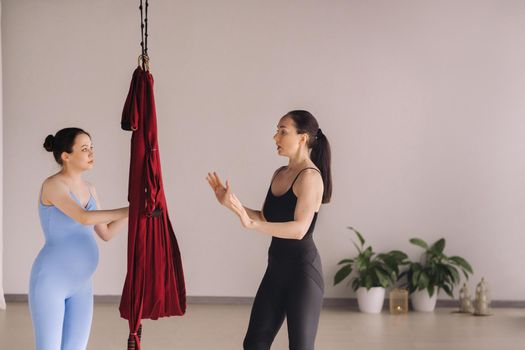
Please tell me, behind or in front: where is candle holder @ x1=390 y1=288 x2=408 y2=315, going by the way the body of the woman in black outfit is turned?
behind

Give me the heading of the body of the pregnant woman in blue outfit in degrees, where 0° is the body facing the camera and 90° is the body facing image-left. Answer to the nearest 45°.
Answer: approximately 315°

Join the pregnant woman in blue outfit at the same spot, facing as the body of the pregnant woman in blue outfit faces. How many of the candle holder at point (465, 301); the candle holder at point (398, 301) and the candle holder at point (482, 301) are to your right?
0

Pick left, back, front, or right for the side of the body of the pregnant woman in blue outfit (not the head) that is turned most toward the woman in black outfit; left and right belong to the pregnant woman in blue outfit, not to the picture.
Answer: front

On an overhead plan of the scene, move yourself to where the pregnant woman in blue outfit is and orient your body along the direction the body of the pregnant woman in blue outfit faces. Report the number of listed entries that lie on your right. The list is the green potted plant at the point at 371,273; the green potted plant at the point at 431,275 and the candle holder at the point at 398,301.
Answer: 0

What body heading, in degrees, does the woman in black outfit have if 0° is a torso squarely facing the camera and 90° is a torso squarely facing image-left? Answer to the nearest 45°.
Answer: approximately 45°

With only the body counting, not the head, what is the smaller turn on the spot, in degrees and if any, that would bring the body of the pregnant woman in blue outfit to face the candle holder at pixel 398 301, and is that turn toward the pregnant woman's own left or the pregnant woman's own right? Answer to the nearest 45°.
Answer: approximately 90° to the pregnant woman's own left

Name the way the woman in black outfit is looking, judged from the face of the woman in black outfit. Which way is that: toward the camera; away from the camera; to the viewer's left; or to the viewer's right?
to the viewer's left

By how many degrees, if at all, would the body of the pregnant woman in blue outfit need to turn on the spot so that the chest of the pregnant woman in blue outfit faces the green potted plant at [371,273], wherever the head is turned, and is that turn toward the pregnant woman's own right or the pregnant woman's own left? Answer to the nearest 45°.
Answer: approximately 90° to the pregnant woman's own left

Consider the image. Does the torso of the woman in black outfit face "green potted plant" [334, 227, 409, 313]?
no

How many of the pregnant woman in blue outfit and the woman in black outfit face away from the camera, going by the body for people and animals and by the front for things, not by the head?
0
